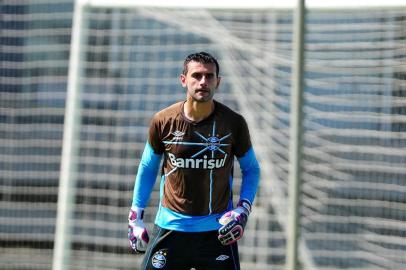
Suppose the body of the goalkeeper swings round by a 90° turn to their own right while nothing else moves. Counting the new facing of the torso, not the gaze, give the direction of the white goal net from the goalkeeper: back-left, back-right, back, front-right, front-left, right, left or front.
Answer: right

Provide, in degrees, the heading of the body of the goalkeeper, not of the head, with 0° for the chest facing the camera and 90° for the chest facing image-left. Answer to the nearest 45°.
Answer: approximately 0°
